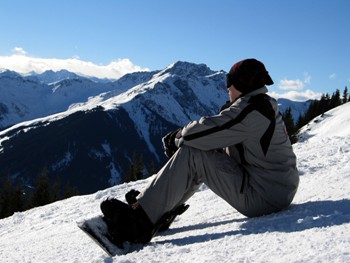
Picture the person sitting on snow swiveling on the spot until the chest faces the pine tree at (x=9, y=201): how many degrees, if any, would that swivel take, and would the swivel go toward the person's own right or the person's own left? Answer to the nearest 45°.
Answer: approximately 45° to the person's own right

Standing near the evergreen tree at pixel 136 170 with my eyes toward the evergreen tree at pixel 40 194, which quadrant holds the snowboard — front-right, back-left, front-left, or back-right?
front-left

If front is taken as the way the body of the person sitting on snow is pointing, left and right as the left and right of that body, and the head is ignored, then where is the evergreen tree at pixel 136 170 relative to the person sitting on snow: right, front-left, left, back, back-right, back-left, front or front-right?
right

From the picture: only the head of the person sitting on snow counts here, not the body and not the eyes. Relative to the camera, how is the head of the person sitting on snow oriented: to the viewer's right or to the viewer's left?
to the viewer's left

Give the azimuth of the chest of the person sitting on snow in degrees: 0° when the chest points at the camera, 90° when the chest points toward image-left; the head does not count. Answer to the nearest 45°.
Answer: approximately 90°

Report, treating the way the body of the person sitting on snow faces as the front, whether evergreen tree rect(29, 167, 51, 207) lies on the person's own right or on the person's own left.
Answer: on the person's own right
